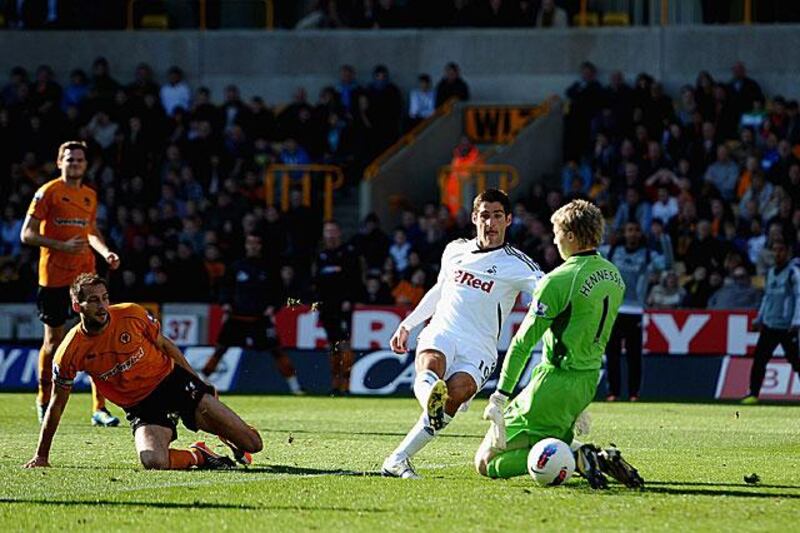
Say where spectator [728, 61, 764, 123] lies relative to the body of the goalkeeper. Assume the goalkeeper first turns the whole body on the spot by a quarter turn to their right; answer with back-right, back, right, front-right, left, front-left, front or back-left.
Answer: front-left

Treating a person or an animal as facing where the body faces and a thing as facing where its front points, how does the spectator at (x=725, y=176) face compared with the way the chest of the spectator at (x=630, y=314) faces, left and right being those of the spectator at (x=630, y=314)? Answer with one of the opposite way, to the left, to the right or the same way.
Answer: the same way

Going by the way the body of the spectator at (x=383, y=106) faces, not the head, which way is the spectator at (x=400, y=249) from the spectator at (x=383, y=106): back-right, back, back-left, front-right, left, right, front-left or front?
front

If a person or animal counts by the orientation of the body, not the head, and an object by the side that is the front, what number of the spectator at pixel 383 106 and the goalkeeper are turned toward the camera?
1

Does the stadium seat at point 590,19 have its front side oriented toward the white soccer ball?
yes

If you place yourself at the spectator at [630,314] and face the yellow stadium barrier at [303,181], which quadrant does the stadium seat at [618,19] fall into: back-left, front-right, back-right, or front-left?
front-right

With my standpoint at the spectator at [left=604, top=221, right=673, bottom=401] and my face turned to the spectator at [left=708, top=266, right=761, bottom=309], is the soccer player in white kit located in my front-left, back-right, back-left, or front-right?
back-right

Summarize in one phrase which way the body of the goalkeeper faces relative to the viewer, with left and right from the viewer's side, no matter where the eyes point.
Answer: facing away from the viewer and to the left of the viewer

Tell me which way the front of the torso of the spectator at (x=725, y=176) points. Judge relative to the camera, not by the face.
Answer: toward the camera

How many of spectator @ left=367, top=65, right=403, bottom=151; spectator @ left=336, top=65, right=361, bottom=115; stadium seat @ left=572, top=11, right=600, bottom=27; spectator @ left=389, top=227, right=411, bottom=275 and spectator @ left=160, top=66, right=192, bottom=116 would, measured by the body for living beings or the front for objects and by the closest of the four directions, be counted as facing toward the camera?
5

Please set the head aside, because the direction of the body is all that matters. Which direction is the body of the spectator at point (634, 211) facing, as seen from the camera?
toward the camera

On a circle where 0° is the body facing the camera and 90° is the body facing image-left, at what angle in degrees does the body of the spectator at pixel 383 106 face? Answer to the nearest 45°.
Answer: approximately 0°

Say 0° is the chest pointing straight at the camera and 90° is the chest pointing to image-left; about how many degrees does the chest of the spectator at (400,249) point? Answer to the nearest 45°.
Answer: approximately 0°

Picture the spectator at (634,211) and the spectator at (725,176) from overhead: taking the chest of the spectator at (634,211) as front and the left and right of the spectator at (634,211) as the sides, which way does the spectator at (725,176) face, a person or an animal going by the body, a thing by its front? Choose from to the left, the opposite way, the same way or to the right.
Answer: the same way

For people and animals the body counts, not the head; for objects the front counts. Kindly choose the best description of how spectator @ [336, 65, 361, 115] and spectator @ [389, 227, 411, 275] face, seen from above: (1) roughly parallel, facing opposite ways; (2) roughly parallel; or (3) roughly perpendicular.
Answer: roughly parallel

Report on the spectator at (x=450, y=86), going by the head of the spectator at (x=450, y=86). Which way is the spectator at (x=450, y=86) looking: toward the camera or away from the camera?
toward the camera
